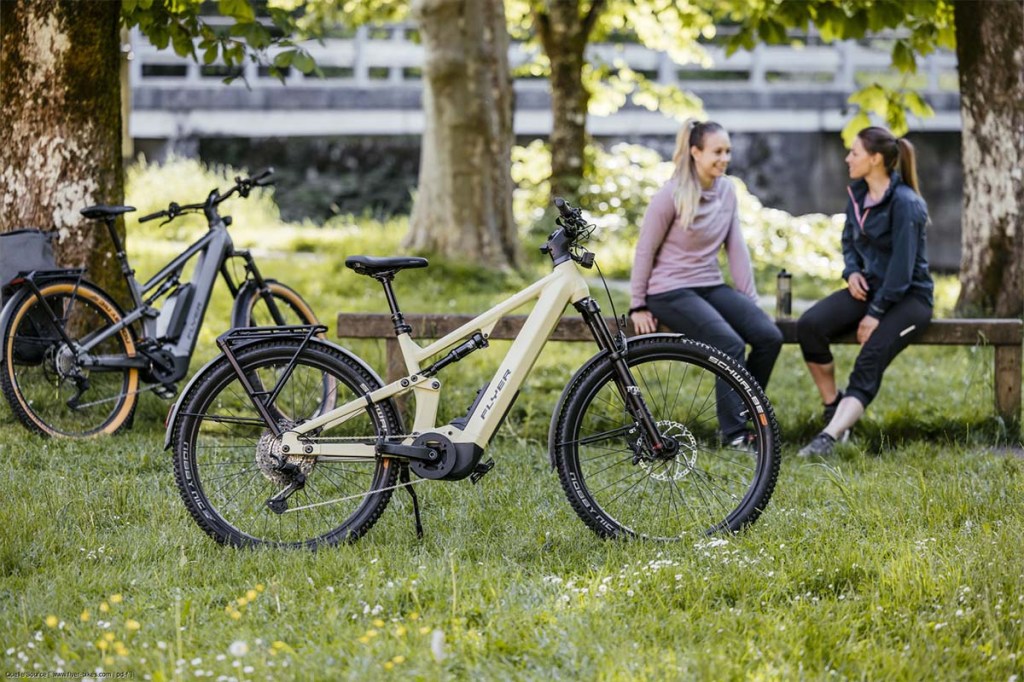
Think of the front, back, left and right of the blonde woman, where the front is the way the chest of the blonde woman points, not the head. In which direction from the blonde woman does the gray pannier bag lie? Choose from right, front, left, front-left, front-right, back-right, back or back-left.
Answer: back-right

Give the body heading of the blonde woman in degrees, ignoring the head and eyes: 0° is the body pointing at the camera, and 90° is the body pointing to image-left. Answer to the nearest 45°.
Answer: approximately 315°

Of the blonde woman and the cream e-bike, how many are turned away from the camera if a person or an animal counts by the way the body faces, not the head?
0

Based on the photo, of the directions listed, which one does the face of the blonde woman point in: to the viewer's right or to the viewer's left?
to the viewer's right

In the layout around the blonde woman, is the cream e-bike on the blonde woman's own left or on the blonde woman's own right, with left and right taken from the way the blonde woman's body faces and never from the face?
on the blonde woman's own right

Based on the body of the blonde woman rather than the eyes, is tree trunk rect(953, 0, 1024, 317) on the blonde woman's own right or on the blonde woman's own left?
on the blonde woman's own left

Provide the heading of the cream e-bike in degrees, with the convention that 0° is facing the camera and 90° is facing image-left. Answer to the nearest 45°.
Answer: approximately 270°

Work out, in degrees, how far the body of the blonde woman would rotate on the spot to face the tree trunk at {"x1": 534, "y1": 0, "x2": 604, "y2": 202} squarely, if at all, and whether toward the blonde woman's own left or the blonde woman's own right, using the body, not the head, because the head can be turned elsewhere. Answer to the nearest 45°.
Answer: approximately 135° to the blonde woman's own left

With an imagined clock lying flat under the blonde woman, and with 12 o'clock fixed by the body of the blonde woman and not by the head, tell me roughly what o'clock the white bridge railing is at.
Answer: The white bridge railing is roughly at 7 o'clock from the blonde woman.
